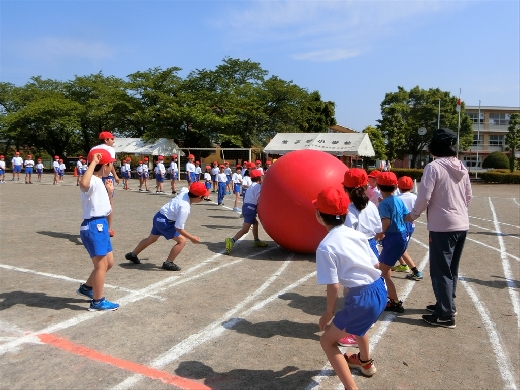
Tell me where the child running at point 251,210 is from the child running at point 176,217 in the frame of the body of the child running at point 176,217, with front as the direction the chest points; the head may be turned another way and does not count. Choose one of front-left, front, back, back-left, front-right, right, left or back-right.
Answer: front-left

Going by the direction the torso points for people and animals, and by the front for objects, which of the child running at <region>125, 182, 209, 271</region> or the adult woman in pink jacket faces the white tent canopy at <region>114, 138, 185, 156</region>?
the adult woman in pink jacket

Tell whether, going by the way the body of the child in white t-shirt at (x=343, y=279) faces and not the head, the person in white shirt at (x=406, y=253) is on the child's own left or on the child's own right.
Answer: on the child's own right

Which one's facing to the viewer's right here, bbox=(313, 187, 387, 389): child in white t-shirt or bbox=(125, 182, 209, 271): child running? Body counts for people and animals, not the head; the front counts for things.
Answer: the child running

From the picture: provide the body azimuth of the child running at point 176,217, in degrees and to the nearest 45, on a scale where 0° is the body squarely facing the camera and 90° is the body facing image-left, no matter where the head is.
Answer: approximately 270°

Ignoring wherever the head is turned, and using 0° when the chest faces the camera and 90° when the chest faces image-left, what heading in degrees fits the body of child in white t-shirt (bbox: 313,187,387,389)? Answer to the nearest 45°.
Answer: approximately 135°

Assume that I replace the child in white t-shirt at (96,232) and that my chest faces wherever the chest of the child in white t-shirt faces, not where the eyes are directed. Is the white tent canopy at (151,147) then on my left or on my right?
on my left

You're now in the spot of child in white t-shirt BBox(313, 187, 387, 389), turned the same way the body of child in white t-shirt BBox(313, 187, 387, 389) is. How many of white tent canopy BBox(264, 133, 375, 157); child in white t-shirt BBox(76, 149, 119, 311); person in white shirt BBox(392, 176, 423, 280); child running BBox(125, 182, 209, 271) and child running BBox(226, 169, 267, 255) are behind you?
0

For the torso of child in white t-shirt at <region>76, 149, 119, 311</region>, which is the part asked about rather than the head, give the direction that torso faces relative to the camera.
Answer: to the viewer's right

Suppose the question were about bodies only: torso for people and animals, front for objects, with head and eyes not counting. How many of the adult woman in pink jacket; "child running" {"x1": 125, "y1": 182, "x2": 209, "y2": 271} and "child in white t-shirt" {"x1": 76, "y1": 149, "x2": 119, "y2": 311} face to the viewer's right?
2

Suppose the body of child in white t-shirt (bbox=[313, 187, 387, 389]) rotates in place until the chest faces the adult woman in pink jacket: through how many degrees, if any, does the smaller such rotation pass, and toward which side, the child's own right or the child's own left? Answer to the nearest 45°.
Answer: approximately 90° to the child's own right

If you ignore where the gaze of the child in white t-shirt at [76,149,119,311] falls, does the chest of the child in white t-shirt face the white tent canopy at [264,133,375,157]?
no

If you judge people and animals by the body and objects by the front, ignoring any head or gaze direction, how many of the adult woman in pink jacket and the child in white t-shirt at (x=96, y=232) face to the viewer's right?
1

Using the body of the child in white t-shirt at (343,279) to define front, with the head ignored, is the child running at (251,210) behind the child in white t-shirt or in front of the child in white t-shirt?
in front

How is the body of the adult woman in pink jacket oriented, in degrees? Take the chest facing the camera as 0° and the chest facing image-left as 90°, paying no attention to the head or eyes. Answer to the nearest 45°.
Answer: approximately 135°

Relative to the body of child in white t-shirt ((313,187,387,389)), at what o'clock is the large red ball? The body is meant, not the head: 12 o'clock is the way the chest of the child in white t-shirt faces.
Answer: The large red ball is roughly at 1 o'clock from the child in white t-shirt.

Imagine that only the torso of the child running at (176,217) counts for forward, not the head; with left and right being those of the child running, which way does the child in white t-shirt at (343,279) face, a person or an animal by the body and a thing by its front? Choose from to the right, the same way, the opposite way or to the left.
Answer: to the left

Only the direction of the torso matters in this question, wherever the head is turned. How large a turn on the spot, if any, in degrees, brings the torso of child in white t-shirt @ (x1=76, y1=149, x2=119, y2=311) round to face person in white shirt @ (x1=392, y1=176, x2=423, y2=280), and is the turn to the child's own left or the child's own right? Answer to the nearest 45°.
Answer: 0° — they already face them

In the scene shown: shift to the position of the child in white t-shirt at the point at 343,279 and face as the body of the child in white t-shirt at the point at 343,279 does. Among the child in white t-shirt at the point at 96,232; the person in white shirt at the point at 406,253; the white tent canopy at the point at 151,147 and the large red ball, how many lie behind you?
0
